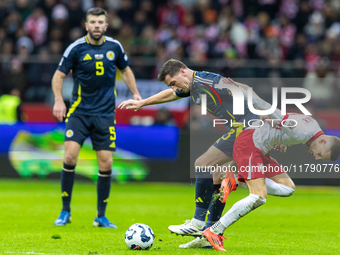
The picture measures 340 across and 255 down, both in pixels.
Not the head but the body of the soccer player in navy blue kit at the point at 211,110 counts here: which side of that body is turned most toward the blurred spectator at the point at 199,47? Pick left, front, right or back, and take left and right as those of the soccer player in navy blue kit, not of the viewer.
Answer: right

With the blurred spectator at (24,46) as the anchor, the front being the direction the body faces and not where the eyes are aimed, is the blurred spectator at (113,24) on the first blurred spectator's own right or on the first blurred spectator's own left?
on the first blurred spectator's own left

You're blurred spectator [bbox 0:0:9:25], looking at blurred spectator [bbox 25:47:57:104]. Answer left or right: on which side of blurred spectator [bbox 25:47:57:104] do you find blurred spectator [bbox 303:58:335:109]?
left

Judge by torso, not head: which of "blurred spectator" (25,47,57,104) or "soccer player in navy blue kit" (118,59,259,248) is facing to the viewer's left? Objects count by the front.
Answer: the soccer player in navy blue kit

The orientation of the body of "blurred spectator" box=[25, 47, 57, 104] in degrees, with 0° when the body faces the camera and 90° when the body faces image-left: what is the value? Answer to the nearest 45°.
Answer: approximately 0°

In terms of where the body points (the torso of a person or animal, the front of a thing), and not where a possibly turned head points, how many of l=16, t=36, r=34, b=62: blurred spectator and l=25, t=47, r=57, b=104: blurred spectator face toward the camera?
2

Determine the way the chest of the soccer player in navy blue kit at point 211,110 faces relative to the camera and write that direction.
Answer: to the viewer's left

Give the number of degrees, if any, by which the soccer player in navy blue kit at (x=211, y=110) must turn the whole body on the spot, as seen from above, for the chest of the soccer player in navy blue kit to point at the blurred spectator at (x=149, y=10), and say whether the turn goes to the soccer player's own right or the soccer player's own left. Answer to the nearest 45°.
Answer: approximately 90° to the soccer player's own right

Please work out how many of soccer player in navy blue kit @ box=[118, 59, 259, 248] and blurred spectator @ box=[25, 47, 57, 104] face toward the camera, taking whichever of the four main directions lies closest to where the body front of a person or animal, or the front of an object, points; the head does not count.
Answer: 1

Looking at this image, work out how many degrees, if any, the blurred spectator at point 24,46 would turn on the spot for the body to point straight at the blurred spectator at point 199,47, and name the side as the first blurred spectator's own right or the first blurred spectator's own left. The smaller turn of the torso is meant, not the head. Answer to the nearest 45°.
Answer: approximately 90° to the first blurred spectator's own left

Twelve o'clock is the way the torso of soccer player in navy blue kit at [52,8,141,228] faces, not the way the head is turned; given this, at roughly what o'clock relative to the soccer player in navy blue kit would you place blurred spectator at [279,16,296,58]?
The blurred spectator is roughly at 7 o'clock from the soccer player in navy blue kit.

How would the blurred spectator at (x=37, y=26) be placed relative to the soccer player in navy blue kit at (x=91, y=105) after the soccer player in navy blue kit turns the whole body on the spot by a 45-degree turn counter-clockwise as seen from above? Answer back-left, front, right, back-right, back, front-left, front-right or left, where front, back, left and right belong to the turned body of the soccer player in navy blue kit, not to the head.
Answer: back-left
